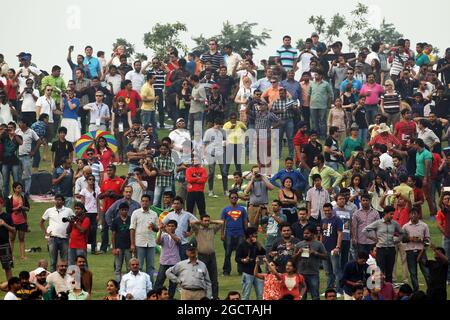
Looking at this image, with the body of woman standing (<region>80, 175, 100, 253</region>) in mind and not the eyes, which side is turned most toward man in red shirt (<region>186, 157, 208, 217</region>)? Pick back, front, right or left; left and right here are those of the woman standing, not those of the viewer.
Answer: left

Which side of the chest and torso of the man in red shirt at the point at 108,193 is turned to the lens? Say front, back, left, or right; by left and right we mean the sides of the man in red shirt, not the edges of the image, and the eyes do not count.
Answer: front

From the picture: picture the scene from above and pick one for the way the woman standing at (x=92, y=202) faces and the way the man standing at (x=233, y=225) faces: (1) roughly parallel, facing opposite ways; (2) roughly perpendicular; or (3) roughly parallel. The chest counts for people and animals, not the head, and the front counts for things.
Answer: roughly parallel

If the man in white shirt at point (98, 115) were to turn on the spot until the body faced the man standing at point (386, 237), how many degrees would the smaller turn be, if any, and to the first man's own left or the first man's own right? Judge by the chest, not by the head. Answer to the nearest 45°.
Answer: approximately 45° to the first man's own left

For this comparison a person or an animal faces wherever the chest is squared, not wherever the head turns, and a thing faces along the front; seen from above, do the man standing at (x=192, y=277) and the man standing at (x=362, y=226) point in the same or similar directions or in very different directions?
same or similar directions

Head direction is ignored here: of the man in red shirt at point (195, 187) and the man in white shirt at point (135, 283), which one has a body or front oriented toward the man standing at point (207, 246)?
the man in red shirt

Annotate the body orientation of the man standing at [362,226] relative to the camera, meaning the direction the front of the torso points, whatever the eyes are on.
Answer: toward the camera

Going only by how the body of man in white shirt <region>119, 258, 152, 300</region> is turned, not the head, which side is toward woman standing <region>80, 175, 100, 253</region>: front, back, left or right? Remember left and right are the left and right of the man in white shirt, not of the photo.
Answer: back

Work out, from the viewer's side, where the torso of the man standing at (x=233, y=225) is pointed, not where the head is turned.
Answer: toward the camera

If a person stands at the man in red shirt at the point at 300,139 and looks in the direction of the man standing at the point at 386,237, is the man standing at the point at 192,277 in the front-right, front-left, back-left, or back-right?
front-right

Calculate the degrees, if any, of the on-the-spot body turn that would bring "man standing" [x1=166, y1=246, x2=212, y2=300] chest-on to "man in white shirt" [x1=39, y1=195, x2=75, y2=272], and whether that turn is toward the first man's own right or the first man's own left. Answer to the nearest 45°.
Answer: approximately 135° to the first man's own right

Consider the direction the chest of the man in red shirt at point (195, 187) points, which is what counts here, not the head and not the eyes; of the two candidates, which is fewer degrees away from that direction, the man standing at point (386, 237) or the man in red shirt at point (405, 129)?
the man standing

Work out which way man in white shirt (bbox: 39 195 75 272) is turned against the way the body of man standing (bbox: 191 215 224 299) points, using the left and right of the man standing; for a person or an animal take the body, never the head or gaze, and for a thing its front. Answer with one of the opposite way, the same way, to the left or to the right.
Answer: the same way

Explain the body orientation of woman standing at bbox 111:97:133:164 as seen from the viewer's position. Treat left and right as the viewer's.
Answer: facing the viewer

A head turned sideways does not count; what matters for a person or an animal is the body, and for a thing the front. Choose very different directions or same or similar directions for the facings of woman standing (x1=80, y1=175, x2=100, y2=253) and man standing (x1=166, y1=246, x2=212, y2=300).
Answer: same or similar directions
